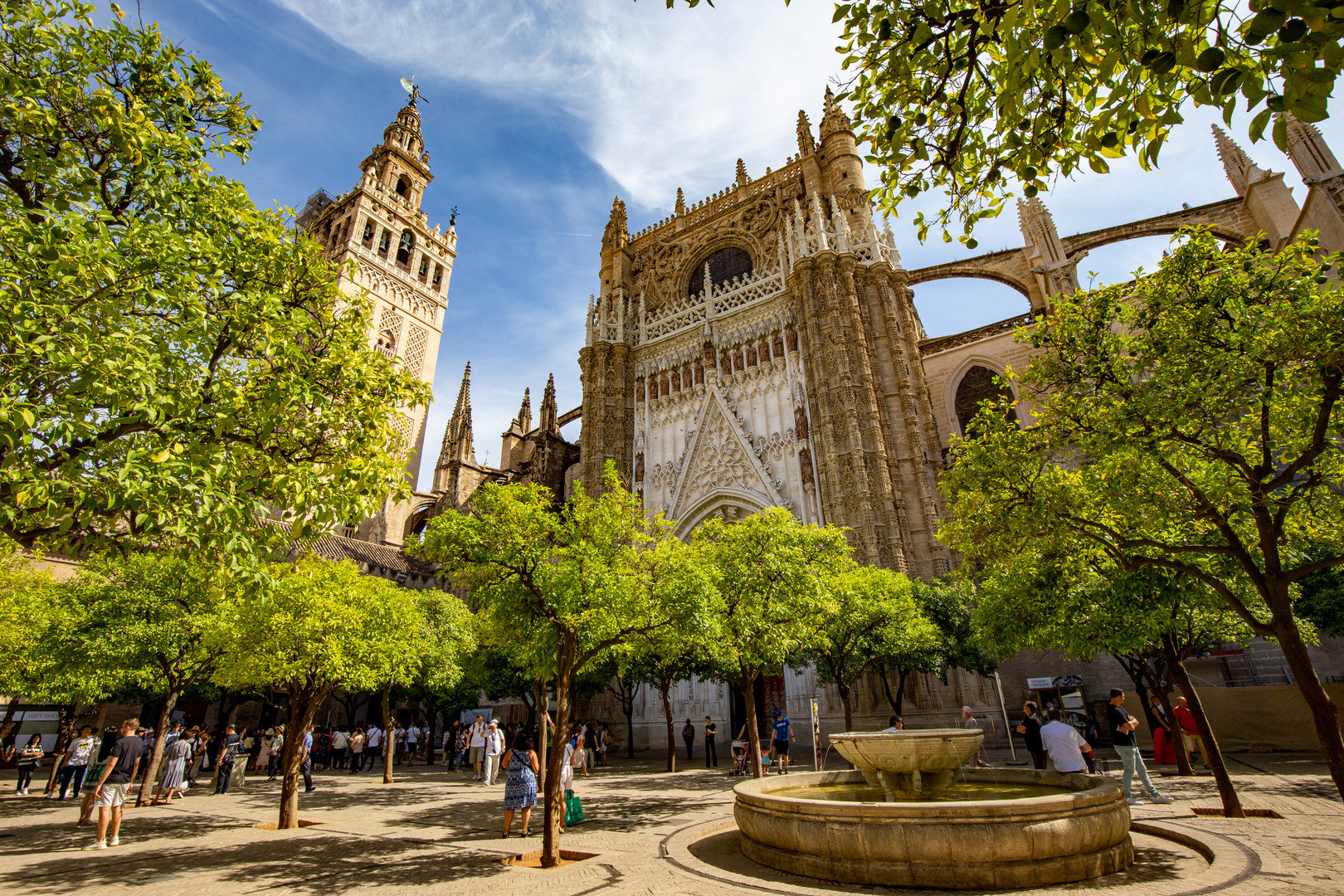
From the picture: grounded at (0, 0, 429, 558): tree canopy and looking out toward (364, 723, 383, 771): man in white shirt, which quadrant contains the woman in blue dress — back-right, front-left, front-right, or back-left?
front-right

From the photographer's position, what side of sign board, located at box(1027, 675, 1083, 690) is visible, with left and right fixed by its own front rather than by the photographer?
front

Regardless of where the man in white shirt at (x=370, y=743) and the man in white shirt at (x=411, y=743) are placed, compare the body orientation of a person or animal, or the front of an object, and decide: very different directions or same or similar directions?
same or similar directions

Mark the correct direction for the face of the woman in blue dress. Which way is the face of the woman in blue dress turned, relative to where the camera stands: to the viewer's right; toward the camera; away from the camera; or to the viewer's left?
away from the camera

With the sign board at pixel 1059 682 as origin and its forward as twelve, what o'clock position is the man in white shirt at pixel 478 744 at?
The man in white shirt is roughly at 2 o'clock from the sign board.

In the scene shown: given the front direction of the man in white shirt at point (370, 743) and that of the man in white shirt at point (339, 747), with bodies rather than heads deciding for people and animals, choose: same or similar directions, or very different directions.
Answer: same or similar directions
